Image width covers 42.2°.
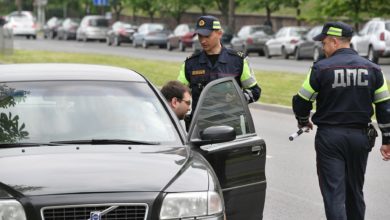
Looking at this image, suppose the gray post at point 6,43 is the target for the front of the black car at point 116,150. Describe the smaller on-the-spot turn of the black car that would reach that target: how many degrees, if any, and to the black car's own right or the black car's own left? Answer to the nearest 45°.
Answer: approximately 180°

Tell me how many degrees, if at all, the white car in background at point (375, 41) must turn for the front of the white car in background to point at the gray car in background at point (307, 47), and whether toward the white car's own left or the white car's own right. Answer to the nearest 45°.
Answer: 0° — it already faces it

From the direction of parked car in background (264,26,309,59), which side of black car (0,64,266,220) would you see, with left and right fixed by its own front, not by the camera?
back

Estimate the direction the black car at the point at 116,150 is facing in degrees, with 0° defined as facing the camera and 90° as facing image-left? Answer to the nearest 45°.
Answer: approximately 0°

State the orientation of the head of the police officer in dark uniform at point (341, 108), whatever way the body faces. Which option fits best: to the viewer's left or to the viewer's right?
to the viewer's left
